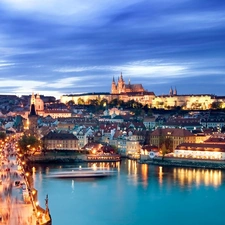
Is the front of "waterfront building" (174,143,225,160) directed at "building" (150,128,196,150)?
no

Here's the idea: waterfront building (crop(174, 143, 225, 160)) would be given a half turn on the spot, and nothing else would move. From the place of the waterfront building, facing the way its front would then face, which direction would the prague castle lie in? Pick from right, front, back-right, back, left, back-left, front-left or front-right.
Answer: front

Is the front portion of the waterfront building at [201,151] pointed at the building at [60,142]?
no

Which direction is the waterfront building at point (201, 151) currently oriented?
toward the camera

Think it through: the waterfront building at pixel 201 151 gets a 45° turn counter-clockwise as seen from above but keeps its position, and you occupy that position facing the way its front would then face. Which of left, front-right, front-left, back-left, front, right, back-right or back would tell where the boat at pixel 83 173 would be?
right
